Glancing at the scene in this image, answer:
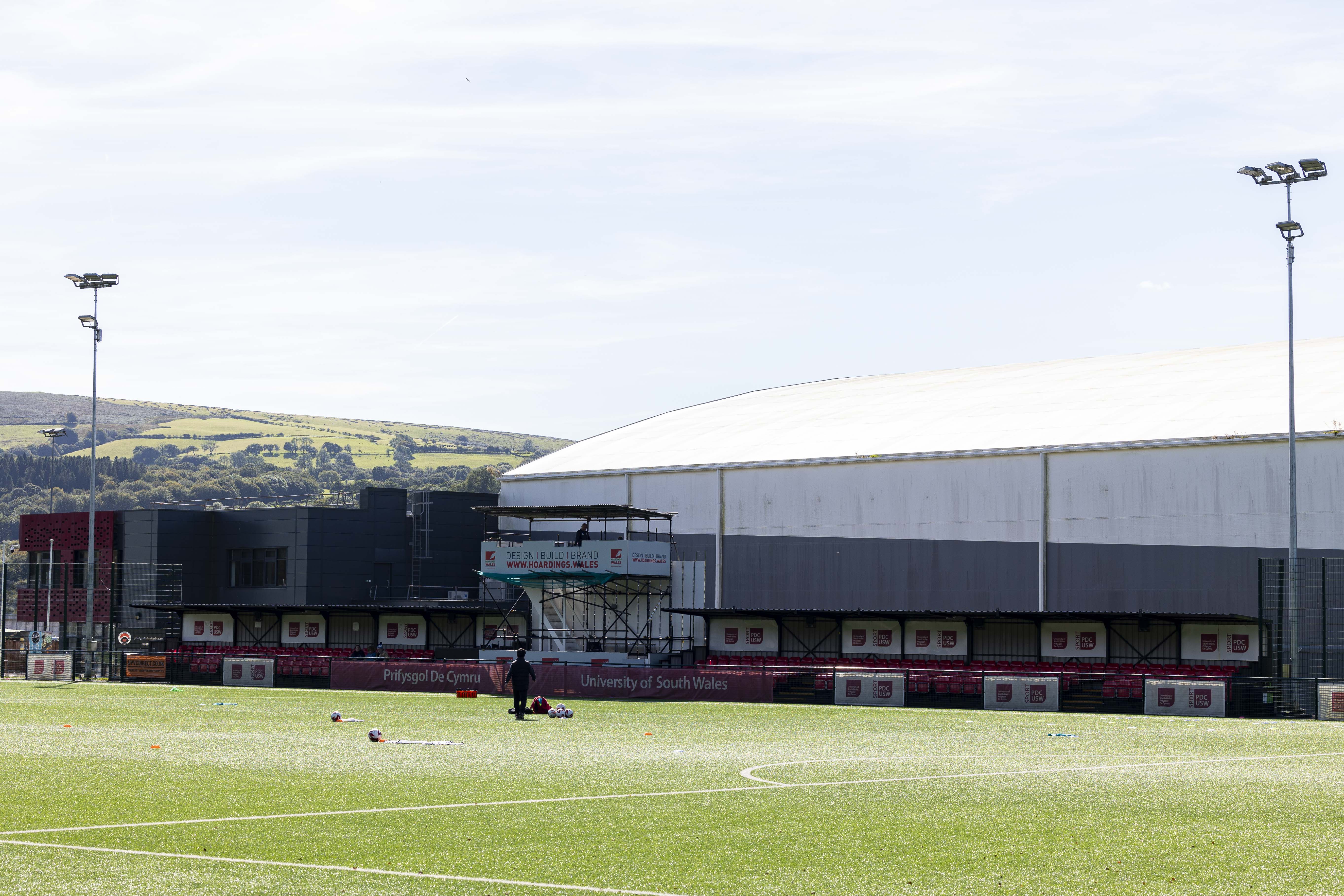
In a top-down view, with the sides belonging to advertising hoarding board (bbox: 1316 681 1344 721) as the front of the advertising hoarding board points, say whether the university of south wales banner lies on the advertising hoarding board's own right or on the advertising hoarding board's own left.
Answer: on the advertising hoarding board's own right

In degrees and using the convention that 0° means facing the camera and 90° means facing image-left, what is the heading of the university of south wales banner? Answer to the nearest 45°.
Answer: approximately 0°

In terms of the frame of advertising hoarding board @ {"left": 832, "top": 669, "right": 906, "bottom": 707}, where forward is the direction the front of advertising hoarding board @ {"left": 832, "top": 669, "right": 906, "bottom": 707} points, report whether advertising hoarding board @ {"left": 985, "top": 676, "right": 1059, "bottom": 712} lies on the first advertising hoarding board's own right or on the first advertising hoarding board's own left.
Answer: on the first advertising hoarding board's own left

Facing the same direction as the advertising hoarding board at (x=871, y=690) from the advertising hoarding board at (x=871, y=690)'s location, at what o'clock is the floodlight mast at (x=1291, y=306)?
The floodlight mast is roughly at 9 o'clock from the advertising hoarding board.
